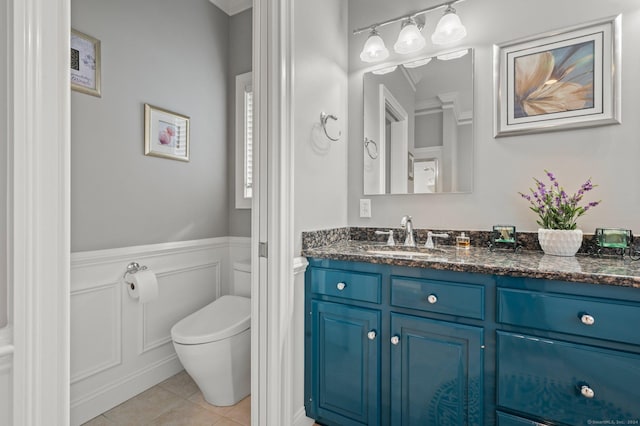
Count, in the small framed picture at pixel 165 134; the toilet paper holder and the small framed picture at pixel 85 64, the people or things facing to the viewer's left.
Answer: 0

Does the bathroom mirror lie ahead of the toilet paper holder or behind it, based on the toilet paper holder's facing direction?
ahead

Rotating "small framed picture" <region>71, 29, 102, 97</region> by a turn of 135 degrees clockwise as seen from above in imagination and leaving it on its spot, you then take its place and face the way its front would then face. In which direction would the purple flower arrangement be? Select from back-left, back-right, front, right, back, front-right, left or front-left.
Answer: back-left

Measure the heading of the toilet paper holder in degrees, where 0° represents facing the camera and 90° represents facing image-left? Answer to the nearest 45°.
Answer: approximately 315°

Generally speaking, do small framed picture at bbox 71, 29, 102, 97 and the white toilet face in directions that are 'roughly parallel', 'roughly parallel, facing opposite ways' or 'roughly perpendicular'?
roughly perpendicular

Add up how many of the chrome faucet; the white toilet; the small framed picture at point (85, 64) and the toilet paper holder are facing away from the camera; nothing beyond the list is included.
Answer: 0

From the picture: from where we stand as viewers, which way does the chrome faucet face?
facing the viewer and to the left of the viewer

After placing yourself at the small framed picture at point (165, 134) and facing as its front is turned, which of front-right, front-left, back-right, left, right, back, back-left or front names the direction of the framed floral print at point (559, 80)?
front

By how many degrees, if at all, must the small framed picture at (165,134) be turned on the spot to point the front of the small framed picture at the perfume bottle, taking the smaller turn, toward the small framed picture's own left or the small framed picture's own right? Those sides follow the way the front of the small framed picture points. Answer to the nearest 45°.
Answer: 0° — it already faces it

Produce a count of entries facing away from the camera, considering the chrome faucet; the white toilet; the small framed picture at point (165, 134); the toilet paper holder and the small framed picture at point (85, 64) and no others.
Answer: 0

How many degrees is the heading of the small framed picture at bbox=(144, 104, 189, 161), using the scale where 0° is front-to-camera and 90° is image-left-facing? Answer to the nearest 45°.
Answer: approximately 315°
